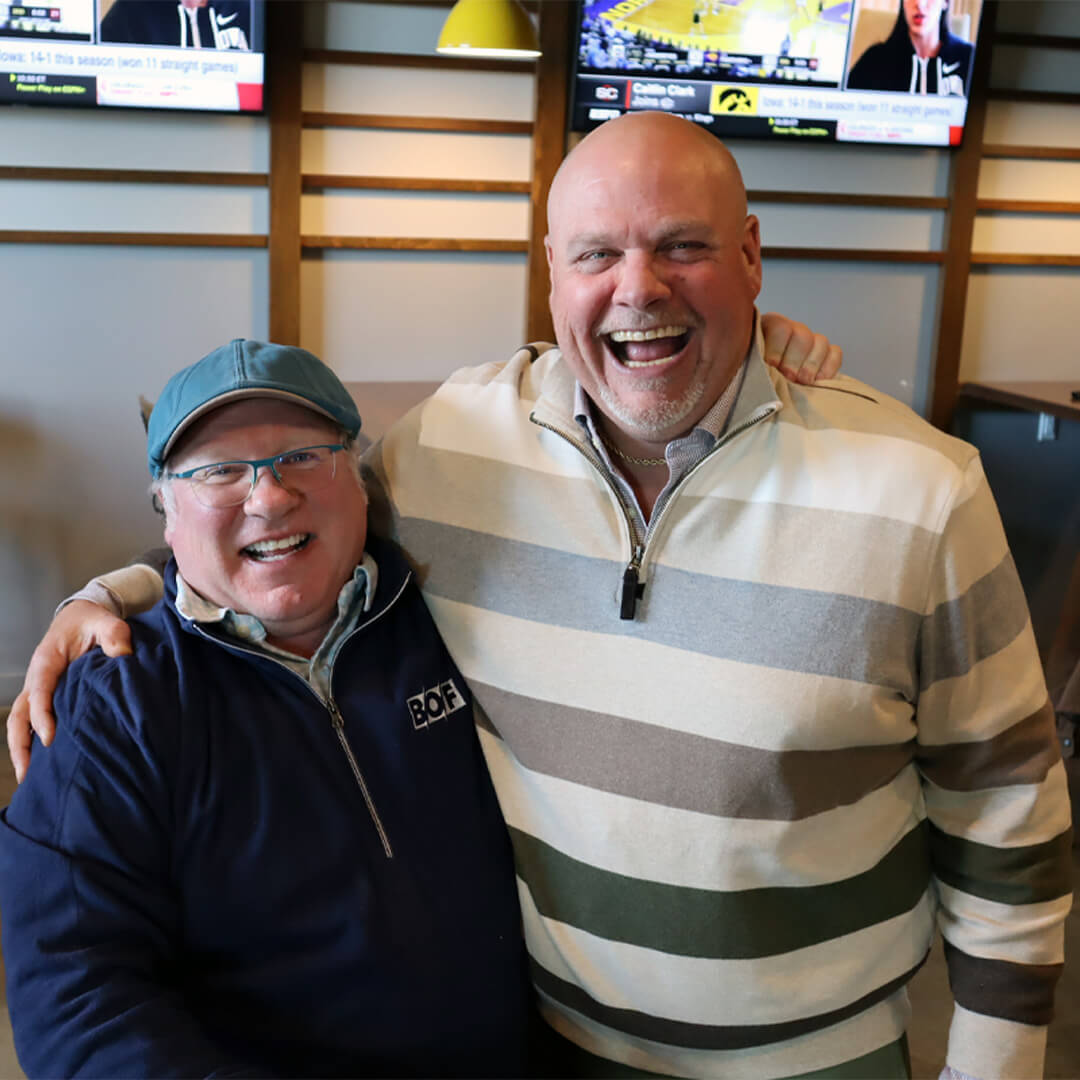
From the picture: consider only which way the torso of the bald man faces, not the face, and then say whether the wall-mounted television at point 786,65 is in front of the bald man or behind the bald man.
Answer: behind

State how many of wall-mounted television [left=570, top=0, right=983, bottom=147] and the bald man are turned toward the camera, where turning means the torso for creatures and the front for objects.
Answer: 2

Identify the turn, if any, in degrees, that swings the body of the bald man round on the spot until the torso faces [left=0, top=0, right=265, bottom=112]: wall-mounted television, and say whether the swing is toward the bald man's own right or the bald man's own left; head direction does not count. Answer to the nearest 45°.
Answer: approximately 135° to the bald man's own right

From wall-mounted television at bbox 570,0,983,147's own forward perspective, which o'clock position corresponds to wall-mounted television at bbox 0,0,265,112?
wall-mounted television at bbox 0,0,265,112 is roughly at 2 o'clock from wall-mounted television at bbox 570,0,983,147.

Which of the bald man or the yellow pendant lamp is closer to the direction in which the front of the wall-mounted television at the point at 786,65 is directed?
the bald man

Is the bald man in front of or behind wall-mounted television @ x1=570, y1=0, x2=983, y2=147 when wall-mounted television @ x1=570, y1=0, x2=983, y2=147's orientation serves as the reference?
in front

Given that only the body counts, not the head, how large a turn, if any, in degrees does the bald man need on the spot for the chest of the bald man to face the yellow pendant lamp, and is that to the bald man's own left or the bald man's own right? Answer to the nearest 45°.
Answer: approximately 180°

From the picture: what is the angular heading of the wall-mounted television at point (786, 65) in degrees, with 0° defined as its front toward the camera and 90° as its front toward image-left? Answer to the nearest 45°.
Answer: approximately 0°

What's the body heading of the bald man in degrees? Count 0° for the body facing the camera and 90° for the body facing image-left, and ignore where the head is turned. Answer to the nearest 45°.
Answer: approximately 0°

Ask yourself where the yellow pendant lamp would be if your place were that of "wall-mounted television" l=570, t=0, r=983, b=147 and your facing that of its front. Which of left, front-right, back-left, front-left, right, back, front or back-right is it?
front-right
